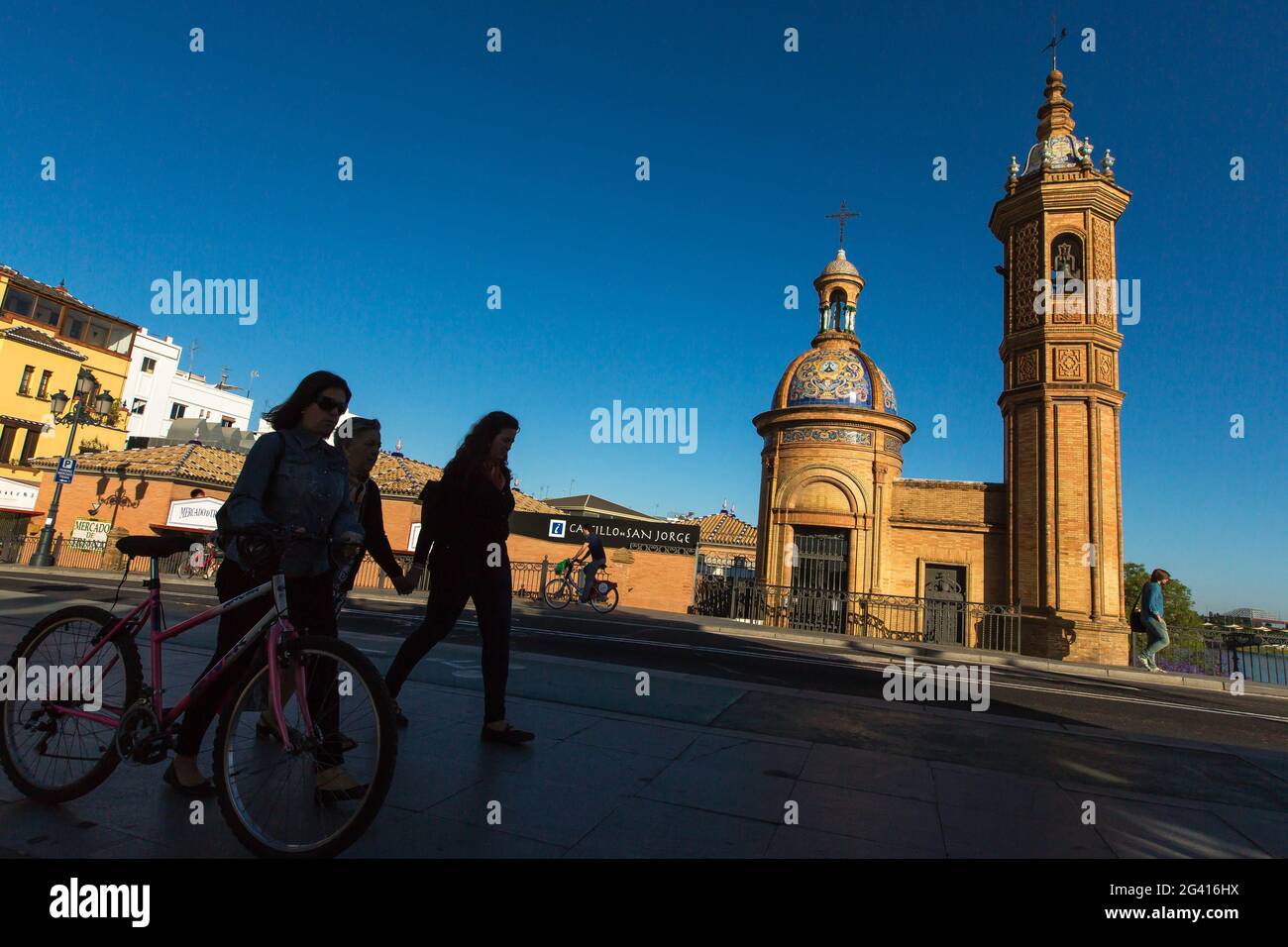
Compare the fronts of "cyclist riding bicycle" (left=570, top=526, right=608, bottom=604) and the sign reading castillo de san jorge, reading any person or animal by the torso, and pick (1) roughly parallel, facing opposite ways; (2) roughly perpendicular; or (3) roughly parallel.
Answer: roughly perpendicular

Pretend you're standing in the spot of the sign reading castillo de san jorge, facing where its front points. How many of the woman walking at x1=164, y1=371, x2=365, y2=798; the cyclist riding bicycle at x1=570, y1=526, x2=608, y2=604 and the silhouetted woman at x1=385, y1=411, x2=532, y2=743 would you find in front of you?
3

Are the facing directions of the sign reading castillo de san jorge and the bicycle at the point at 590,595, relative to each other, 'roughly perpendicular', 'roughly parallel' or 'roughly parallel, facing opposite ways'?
roughly perpendicular

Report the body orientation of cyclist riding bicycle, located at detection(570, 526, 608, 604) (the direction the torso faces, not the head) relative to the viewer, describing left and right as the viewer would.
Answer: facing to the left of the viewer

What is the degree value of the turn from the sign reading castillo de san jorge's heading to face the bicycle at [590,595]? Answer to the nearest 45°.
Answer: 0° — it already faces it

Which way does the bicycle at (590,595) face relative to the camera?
to the viewer's left

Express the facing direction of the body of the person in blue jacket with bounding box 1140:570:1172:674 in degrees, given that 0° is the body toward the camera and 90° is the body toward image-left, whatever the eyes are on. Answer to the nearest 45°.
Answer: approximately 270°

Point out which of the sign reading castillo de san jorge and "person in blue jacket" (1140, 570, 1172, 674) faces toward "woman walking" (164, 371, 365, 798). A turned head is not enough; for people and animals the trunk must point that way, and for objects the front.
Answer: the sign reading castillo de san jorge

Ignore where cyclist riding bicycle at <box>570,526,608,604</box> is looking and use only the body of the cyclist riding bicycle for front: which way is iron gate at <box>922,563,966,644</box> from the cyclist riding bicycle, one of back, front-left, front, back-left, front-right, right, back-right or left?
back
